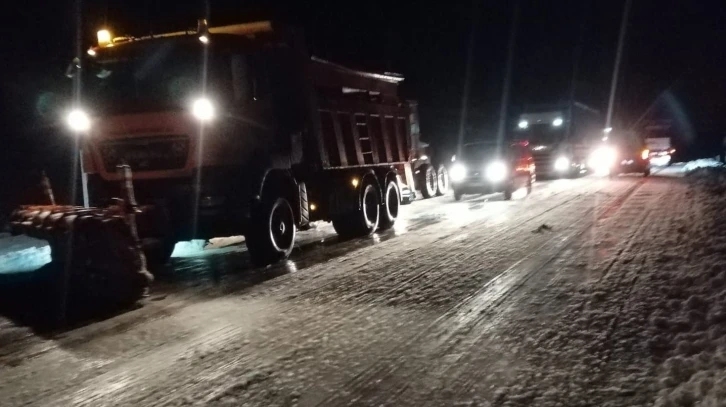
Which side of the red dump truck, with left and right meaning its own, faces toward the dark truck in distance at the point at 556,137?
back

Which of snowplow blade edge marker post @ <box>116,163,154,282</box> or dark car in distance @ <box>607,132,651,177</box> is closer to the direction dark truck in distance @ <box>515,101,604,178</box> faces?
the snowplow blade edge marker post

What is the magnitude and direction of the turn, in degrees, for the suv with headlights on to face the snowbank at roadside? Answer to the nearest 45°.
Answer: approximately 45° to its left

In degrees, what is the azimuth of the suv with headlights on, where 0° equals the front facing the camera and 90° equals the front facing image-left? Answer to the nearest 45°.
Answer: approximately 45°

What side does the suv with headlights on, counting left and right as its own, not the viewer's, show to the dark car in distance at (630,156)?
back

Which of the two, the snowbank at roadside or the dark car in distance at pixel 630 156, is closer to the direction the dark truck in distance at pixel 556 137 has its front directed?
the snowbank at roadside
